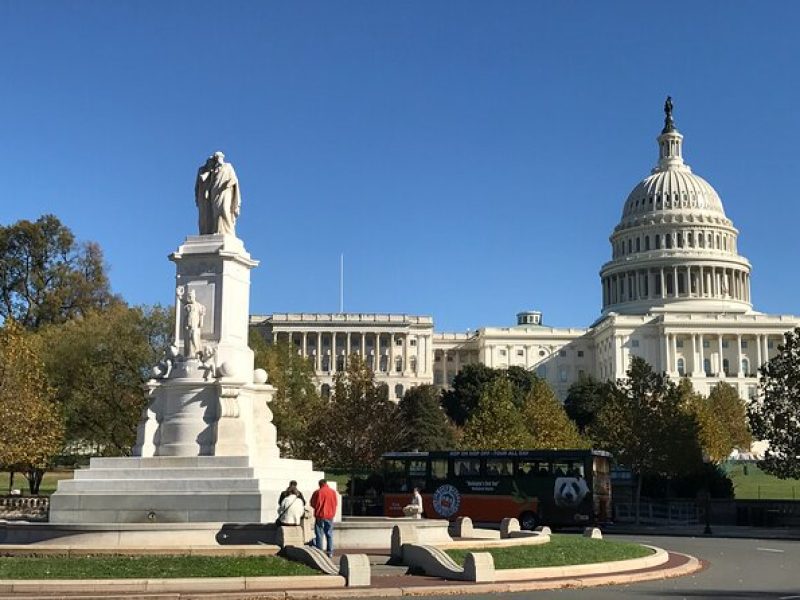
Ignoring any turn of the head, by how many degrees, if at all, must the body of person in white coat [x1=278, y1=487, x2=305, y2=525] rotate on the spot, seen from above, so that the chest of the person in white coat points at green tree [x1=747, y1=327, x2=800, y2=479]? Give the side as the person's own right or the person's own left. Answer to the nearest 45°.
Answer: approximately 45° to the person's own right

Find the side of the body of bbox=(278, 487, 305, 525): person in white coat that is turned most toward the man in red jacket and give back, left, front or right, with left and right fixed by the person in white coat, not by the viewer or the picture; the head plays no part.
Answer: right

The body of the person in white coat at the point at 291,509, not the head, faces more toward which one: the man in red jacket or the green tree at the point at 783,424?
the green tree

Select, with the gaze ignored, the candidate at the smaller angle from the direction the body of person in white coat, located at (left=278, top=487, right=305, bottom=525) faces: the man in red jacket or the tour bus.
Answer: the tour bus

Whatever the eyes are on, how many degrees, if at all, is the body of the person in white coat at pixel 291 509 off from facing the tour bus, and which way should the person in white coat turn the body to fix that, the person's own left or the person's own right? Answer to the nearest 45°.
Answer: approximately 45° to the person's own right

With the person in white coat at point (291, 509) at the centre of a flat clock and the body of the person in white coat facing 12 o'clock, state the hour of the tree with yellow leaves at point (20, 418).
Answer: The tree with yellow leaves is roughly at 11 o'clock from the person in white coat.

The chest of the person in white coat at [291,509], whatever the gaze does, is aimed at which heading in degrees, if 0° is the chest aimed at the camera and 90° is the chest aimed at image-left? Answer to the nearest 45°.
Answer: approximately 180°

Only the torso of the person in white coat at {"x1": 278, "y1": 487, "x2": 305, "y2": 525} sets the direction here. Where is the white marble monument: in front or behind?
in front
